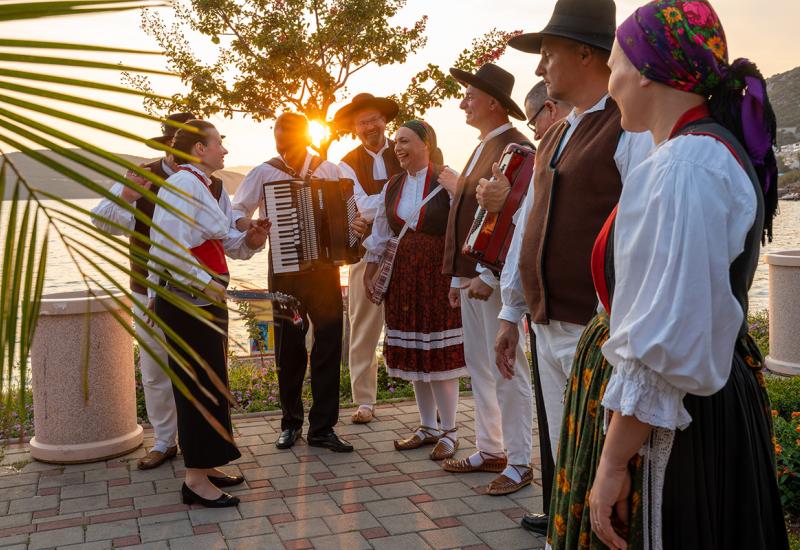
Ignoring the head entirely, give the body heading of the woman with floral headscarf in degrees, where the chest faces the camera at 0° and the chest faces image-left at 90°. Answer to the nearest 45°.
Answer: approximately 90°

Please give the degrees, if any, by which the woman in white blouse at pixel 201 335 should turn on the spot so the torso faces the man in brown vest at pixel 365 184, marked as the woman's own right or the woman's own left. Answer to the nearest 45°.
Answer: approximately 45° to the woman's own left

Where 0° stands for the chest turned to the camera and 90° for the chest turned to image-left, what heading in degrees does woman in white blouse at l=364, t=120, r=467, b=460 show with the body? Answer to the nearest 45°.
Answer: approximately 45°

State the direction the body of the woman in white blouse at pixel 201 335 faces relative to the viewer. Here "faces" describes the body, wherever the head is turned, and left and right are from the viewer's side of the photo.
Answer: facing to the right of the viewer

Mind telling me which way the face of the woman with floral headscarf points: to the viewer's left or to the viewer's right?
to the viewer's left

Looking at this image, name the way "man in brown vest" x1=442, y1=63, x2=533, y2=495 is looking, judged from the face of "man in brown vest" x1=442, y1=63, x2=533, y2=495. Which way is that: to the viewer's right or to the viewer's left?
to the viewer's left

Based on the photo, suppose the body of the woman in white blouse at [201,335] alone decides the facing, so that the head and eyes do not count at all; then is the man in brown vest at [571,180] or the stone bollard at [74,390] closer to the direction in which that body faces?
the man in brown vest

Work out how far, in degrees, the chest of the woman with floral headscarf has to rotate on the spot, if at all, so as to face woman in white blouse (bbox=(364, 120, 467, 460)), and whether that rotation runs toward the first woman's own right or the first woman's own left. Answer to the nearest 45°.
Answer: approximately 45° to the first woman's own right

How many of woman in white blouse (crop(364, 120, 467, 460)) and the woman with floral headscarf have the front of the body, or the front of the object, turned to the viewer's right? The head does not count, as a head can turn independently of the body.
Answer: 0
